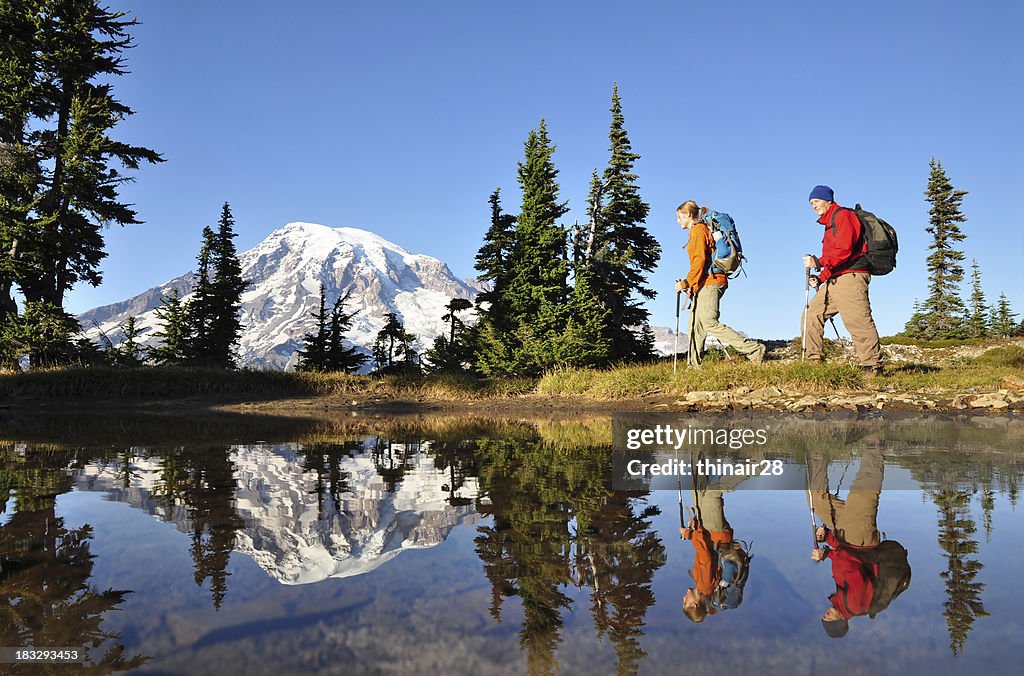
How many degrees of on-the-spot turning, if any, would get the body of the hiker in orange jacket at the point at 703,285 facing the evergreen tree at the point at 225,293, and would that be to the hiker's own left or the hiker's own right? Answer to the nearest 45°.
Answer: approximately 45° to the hiker's own right

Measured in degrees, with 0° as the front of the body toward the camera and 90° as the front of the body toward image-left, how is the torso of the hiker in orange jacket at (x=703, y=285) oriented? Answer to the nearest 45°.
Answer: approximately 90°

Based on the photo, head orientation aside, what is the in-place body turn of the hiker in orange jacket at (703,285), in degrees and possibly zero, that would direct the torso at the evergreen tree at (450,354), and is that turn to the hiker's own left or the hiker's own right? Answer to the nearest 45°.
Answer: approximately 45° to the hiker's own right

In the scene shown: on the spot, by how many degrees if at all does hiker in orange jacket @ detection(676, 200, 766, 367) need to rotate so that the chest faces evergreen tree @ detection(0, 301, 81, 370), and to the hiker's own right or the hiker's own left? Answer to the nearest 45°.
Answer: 0° — they already face it

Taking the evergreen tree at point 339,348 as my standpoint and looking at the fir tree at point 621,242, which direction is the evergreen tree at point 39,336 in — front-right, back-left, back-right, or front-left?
back-right

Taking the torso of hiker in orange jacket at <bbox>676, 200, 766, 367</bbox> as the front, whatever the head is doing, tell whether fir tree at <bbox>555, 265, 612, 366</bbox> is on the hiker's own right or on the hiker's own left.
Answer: on the hiker's own right

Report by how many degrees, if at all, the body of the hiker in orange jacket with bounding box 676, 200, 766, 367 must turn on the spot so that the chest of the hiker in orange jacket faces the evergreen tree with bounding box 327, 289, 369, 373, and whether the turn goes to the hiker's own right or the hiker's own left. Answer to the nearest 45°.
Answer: approximately 45° to the hiker's own right
